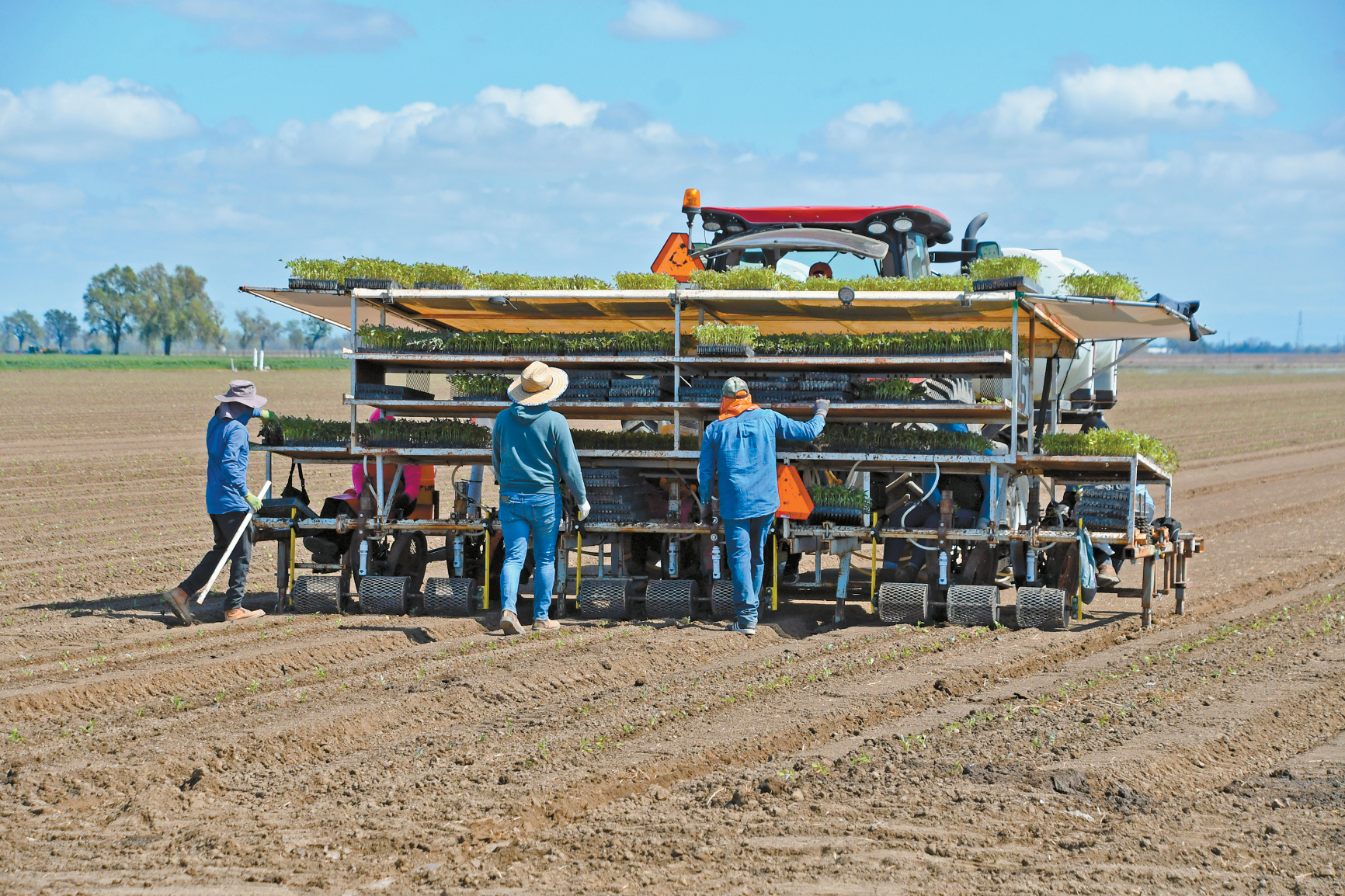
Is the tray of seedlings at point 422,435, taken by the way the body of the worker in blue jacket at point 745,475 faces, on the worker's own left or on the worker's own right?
on the worker's own left

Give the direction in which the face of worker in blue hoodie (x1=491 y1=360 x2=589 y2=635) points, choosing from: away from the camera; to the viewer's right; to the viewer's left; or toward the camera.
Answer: away from the camera

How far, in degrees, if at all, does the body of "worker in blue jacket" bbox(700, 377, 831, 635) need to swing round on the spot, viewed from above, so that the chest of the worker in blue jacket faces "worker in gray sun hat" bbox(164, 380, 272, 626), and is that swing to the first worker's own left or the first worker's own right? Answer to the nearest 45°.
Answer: approximately 90° to the first worker's own left

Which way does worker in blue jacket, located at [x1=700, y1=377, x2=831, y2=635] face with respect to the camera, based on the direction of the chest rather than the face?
away from the camera

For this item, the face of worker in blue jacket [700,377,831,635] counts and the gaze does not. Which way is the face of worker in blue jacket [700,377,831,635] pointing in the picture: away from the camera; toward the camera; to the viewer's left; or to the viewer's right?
away from the camera

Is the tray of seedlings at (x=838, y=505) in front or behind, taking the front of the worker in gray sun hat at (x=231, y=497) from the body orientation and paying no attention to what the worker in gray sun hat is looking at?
in front
